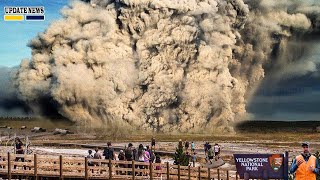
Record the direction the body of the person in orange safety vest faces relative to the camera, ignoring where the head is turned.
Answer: toward the camera
